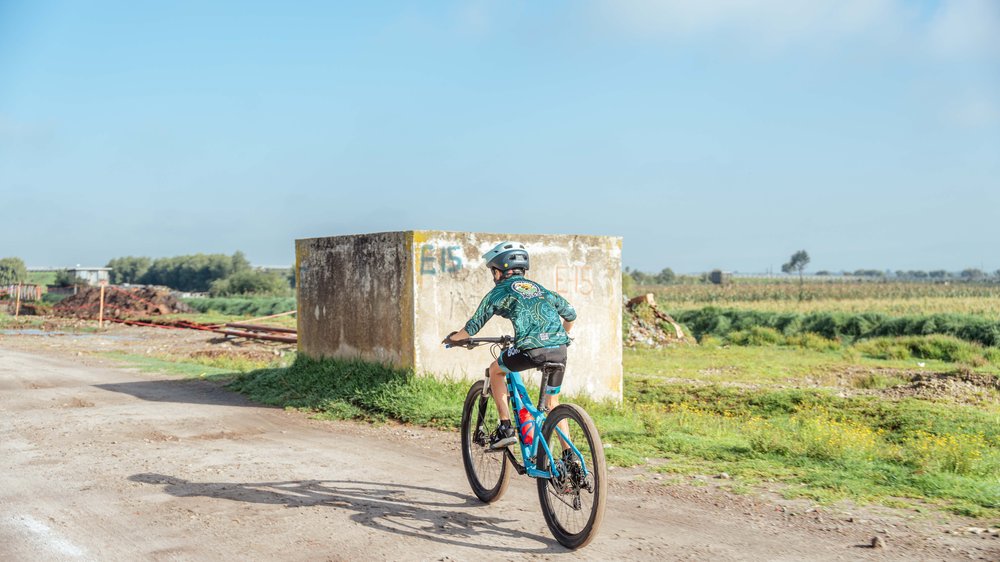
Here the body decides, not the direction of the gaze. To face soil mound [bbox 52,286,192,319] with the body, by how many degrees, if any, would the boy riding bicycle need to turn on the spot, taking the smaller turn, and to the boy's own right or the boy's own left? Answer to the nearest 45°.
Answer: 0° — they already face it

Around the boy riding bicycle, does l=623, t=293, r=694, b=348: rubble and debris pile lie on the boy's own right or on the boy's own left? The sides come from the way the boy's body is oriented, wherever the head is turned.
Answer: on the boy's own right

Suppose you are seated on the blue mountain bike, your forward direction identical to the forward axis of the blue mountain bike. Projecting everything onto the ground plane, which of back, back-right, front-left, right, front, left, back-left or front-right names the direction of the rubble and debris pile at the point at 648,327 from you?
front-right

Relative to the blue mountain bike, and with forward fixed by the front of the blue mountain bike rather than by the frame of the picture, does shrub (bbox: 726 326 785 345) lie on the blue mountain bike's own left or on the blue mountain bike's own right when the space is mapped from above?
on the blue mountain bike's own right

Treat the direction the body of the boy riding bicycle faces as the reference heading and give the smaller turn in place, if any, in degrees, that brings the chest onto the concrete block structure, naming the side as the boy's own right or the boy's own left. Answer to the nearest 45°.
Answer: approximately 45° to the boy's own right

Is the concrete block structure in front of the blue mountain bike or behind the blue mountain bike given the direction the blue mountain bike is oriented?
in front

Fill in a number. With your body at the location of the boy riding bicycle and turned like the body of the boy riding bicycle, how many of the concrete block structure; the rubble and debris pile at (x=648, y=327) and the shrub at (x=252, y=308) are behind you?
0

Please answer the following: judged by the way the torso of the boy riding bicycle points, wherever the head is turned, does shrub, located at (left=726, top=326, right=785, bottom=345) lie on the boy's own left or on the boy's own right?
on the boy's own right

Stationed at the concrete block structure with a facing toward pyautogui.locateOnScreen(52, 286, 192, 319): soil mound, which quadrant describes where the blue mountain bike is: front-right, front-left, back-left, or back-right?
back-left

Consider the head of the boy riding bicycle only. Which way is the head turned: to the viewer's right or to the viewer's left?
to the viewer's left

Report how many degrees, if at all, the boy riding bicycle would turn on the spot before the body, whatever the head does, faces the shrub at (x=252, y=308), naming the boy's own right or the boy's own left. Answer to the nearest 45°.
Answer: approximately 45° to the boy's own right

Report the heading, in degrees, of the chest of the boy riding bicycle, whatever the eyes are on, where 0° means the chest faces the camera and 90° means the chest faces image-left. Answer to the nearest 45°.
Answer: approximately 135°

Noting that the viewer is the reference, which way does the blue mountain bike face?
facing away from the viewer and to the left of the viewer
